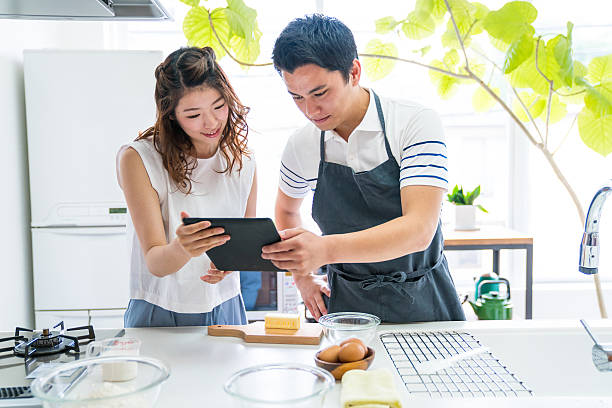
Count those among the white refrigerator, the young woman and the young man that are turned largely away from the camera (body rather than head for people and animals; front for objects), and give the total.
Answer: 0

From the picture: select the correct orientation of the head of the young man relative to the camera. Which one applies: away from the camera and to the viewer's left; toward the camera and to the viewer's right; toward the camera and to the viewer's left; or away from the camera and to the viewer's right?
toward the camera and to the viewer's left

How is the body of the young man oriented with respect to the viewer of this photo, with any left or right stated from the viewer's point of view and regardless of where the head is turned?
facing the viewer and to the left of the viewer

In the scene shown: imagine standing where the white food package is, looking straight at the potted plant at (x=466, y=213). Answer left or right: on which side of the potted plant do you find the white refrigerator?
left

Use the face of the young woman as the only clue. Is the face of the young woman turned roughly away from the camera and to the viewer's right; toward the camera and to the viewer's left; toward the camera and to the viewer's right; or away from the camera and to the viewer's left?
toward the camera and to the viewer's right

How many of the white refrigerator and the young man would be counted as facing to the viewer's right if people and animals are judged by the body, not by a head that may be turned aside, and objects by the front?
0

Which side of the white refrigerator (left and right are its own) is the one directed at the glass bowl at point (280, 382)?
front

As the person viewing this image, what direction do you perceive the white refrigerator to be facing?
facing the viewer

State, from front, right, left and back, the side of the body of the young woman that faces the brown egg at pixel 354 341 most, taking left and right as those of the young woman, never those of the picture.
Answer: front

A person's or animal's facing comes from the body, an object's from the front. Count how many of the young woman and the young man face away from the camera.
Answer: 0

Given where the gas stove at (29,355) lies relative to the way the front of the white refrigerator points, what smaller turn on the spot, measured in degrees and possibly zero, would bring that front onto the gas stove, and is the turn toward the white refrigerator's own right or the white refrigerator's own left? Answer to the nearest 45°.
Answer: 0° — it already faces it
